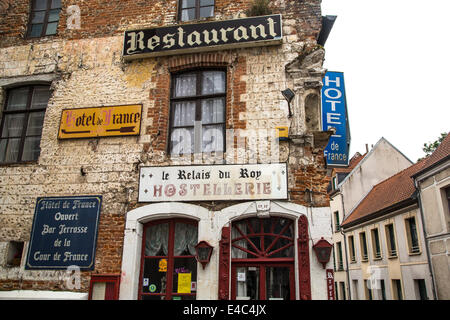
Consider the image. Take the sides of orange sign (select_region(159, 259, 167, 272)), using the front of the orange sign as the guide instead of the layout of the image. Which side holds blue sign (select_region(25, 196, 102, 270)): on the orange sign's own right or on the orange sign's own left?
on the orange sign's own right

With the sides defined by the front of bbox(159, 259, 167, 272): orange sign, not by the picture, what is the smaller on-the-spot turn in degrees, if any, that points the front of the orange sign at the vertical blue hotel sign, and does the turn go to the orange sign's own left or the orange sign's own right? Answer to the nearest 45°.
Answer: approximately 90° to the orange sign's own left
